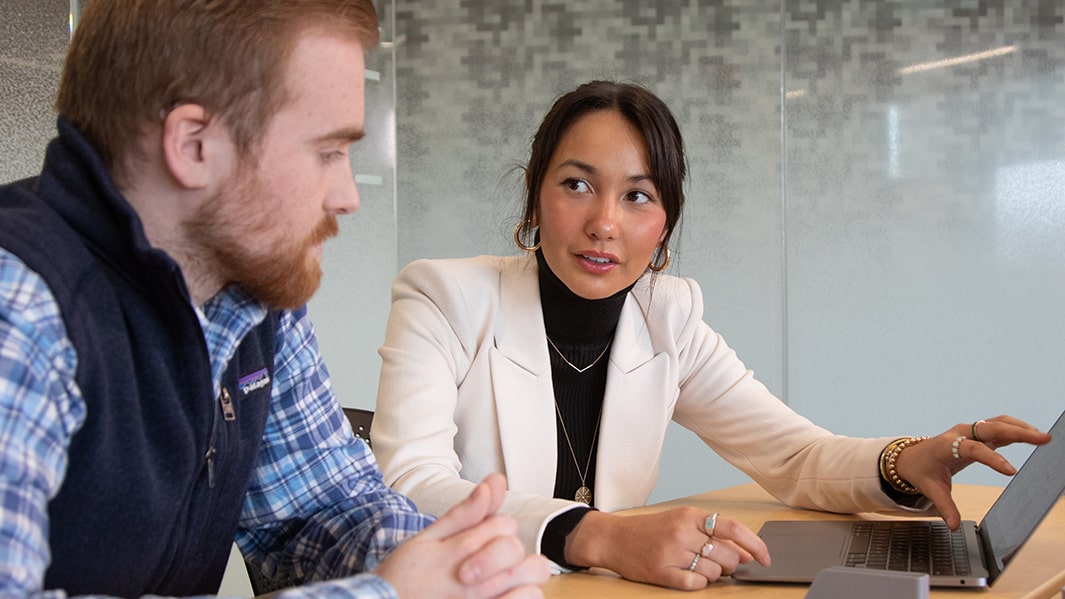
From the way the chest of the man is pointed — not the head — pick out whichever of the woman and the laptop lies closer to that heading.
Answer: the laptop

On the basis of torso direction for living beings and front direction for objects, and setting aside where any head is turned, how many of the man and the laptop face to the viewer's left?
1

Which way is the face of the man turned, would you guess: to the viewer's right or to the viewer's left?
to the viewer's right

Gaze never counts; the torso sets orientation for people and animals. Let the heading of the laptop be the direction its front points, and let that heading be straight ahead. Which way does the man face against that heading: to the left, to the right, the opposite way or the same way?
the opposite way

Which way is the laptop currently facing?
to the viewer's left

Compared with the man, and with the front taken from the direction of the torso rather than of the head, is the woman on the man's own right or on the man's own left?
on the man's own left

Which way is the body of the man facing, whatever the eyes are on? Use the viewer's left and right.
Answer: facing the viewer and to the right of the viewer

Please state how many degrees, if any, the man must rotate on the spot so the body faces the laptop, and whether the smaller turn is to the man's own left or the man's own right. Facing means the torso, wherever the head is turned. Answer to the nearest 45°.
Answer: approximately 45° to the man's own left

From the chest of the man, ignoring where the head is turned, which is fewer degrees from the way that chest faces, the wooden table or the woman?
the wooden table
